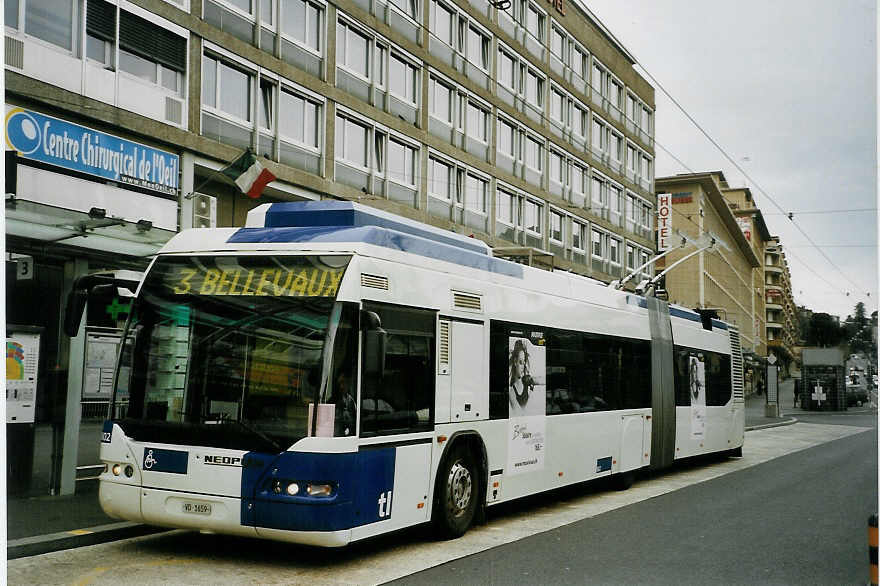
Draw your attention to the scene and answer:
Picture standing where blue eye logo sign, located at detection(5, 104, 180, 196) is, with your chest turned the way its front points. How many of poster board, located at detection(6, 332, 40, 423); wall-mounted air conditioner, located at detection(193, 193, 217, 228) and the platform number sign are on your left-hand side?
1

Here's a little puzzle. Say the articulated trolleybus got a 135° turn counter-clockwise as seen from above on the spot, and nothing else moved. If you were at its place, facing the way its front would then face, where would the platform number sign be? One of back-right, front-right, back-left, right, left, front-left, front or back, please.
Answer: back-right

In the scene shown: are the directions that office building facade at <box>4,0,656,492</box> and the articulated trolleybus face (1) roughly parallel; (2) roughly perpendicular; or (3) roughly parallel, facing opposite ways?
roughly perpendicular

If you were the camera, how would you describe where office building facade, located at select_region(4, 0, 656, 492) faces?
facing the viewer and to the right of the viewer

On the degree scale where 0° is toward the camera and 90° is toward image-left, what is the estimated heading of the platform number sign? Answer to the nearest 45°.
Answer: approximately 0°

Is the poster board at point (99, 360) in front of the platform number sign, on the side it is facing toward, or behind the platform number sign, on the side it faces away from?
behind

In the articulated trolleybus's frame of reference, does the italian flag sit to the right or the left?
on its right

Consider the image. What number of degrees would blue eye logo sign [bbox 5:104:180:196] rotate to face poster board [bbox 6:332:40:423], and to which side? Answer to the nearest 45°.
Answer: approximately 45° to its right

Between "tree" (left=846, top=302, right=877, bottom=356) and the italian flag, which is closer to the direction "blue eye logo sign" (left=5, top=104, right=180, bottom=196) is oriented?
the tree

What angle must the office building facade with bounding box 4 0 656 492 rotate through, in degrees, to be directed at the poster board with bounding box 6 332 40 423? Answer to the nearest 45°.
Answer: approximately 45° to its right

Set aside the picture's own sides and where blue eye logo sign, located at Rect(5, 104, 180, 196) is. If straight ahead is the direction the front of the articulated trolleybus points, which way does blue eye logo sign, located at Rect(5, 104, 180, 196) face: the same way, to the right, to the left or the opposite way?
to the left

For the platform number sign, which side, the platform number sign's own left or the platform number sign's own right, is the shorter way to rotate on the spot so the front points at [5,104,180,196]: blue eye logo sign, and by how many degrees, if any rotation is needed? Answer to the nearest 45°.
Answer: approximately 180°

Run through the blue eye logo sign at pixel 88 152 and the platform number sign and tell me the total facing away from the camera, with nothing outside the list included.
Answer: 0

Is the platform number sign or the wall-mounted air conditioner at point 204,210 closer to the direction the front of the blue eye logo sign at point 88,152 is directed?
the platform number sign
